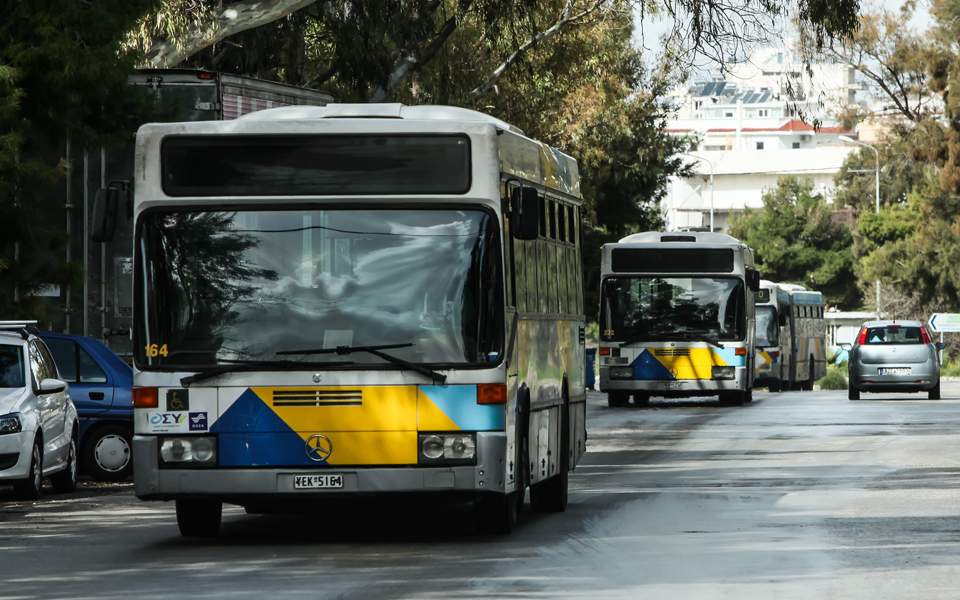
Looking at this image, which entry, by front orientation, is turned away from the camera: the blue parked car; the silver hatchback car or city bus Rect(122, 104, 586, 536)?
the silver hatchback car

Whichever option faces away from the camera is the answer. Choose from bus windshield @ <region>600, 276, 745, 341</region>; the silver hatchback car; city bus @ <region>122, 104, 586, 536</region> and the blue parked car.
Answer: the silver hatchback car

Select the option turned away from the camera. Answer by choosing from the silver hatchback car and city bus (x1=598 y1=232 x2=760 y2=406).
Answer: the silver hatchback car

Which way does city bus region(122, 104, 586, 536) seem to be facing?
toward the camera

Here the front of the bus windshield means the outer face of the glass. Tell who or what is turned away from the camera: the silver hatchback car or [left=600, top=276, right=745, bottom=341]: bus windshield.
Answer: the silver hatchback car

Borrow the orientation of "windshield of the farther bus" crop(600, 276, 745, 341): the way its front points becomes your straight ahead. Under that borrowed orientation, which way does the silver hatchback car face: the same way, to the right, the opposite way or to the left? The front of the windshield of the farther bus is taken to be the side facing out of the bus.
the opposite way

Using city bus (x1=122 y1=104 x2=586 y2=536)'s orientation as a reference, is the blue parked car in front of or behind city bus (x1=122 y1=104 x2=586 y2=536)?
behind

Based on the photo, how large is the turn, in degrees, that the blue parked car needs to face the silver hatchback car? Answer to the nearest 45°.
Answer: approximately 135° to its right

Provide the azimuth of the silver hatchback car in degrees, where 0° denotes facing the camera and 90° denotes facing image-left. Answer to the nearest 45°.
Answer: approximately 180°
